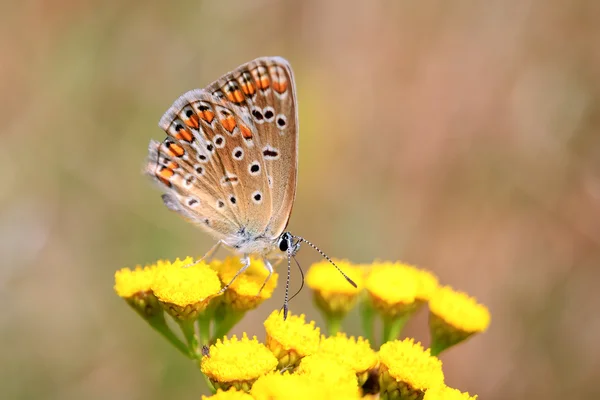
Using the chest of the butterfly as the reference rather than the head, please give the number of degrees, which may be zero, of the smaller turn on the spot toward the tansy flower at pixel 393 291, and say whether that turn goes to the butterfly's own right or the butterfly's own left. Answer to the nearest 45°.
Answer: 0° — it already faces it

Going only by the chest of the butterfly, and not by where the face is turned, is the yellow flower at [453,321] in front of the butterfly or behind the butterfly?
in front

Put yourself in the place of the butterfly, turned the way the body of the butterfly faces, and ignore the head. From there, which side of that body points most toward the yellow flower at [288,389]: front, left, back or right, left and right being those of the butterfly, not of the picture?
right

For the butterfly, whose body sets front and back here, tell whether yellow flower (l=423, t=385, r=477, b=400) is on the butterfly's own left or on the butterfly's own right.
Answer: on the butterfly's own right

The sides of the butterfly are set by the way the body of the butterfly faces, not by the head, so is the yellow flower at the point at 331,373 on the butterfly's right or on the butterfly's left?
on the butterfly's right

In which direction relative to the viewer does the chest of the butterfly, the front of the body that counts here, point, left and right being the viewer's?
facing to the right of the viewer

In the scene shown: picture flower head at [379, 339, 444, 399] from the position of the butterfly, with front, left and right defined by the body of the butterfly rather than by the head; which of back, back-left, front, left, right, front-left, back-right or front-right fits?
front-right
